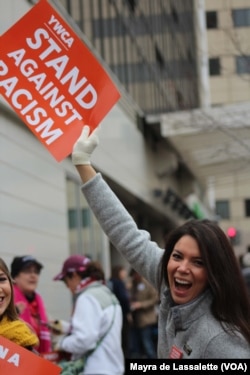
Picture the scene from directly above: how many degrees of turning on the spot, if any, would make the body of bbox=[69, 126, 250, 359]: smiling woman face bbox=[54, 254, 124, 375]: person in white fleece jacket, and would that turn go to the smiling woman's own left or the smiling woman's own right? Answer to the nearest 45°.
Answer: approximately 135° to the smiling woman's own right

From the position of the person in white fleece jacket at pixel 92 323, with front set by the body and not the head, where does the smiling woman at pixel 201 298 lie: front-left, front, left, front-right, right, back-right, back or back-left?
left

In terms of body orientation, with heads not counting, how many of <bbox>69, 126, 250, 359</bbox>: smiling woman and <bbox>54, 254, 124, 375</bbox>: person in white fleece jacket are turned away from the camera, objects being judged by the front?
0

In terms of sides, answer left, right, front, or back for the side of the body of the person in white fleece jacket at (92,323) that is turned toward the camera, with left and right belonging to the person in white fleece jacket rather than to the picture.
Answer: left

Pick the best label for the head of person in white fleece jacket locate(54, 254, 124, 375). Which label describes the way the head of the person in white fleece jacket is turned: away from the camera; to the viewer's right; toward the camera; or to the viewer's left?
to the viewer's left

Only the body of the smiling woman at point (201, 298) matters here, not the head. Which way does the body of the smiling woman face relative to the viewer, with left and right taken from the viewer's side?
facing the viewer and to the left of the viewer
